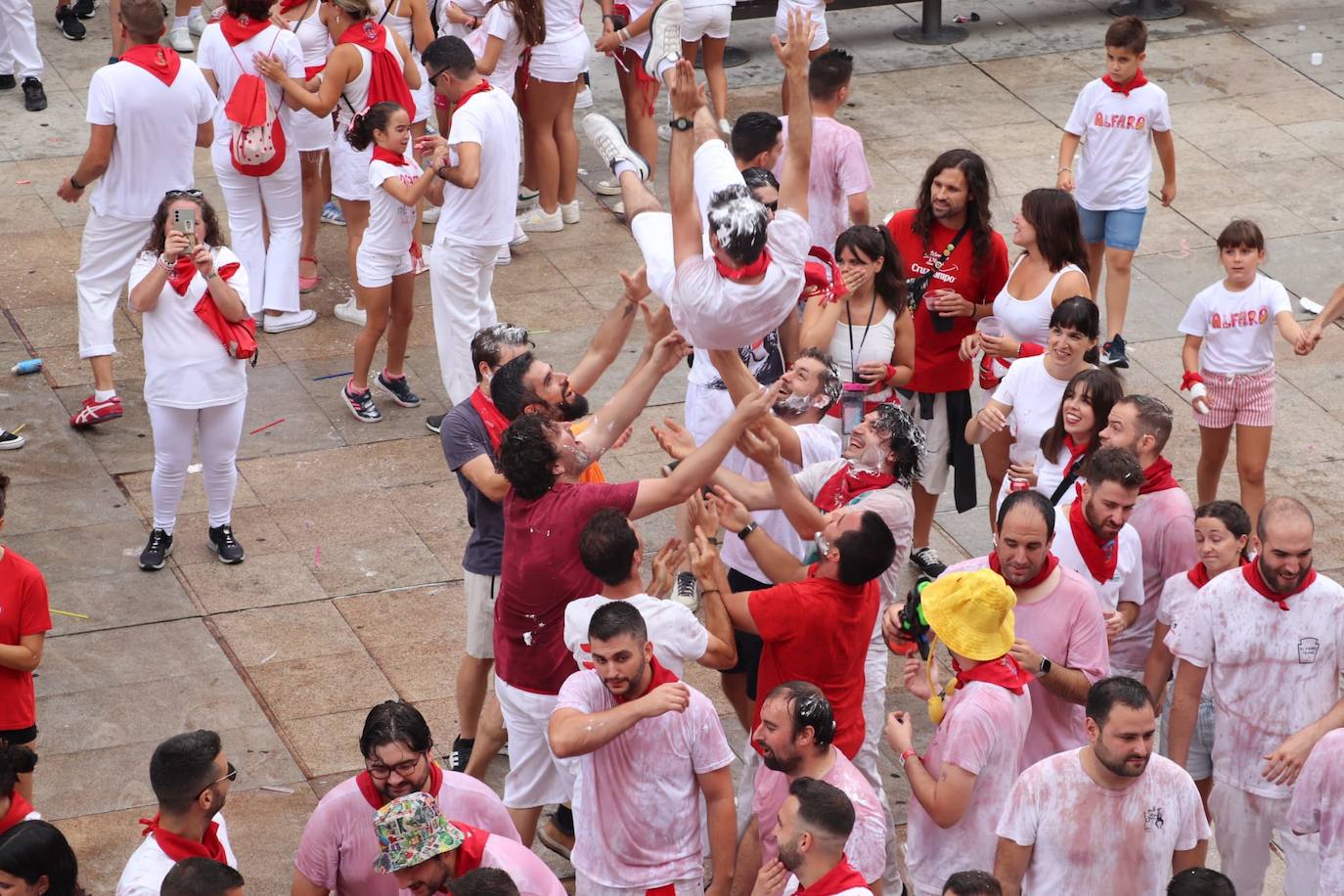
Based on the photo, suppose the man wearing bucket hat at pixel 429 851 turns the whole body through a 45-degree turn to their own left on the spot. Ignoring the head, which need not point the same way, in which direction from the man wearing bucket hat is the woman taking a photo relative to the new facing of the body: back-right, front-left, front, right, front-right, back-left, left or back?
back

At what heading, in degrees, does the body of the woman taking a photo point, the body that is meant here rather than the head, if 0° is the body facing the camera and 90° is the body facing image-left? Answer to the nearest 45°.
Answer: approximately 0°

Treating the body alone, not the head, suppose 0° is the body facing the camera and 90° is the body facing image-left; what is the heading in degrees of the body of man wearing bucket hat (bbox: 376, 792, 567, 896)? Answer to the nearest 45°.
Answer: approximately 45°
